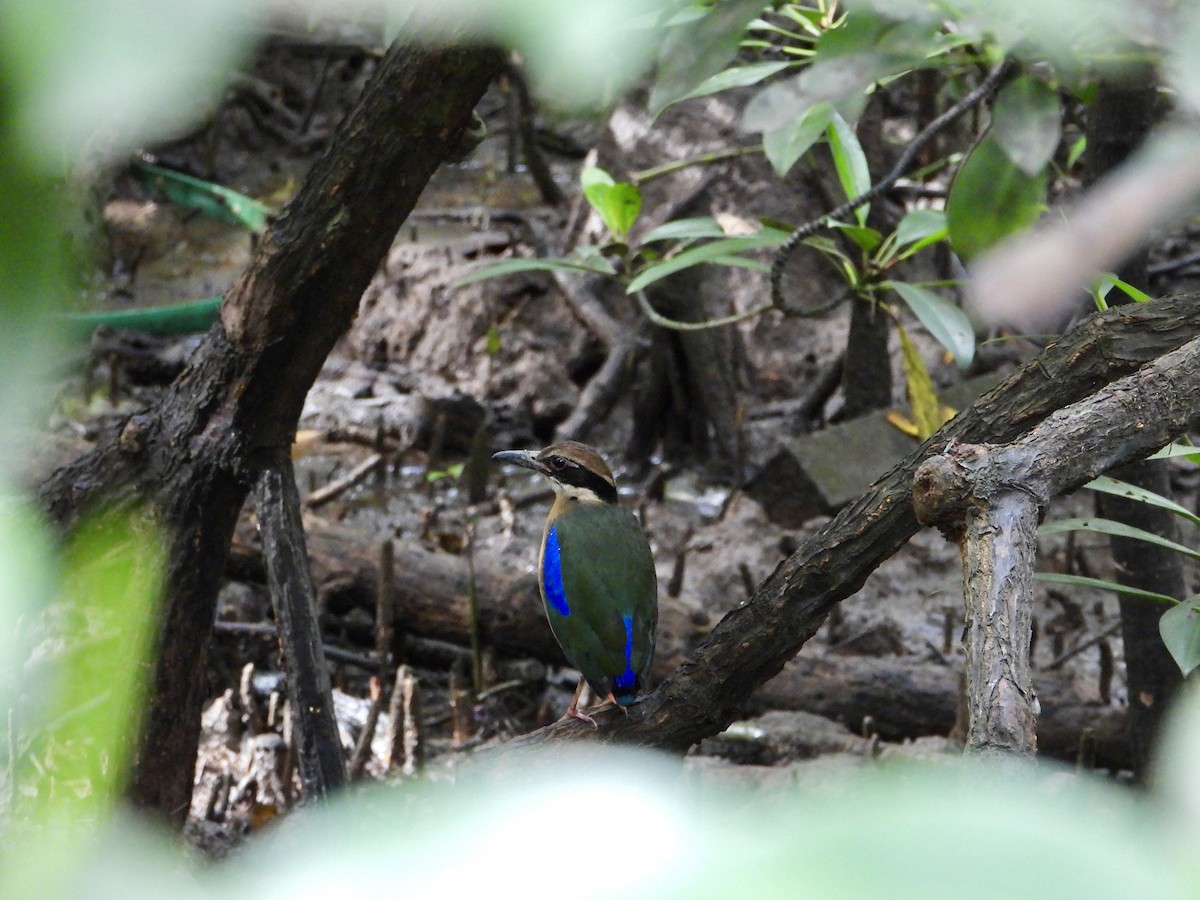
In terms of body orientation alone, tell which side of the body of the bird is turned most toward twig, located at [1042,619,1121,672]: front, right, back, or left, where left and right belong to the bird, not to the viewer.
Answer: right

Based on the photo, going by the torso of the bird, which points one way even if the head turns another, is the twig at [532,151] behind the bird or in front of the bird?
in front

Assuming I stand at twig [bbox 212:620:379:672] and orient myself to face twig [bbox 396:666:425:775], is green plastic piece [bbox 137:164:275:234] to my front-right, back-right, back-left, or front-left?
back-left

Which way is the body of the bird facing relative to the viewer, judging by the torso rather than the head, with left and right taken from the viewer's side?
facing away from the viewer and to the left of the viewer

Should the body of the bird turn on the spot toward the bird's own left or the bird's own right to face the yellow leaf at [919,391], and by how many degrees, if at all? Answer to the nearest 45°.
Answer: approximately 90° to the bird's own right

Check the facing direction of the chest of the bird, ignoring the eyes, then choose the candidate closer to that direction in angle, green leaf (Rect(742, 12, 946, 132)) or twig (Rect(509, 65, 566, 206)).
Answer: the twig
